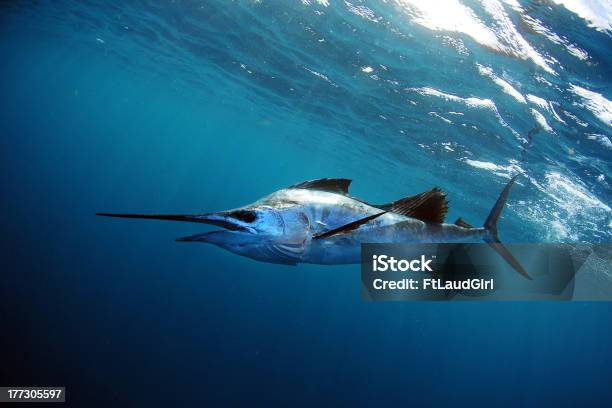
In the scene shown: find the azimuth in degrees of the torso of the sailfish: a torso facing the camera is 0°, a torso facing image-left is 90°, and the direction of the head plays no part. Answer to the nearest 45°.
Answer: approximately 90°
